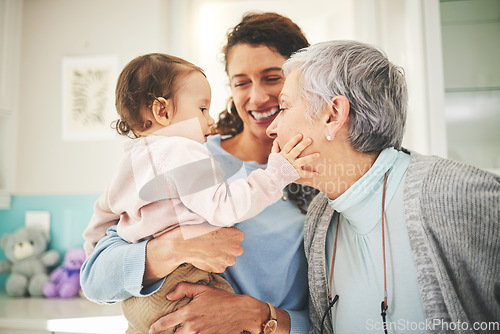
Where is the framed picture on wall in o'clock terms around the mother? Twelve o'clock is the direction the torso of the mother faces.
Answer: The framed picture on wall is roughly at 5 o'clock from the mother.

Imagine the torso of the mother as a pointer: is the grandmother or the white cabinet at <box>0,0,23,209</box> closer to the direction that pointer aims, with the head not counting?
the grandmother

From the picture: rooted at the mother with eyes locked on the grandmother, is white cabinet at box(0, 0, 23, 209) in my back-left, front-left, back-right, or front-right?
back-left

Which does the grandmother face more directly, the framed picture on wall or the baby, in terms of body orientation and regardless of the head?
the baby

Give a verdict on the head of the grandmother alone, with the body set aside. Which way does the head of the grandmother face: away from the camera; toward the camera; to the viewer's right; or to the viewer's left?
to the viewer's left

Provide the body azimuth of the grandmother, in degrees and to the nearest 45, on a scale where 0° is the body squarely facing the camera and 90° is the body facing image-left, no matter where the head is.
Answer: approximately 45°

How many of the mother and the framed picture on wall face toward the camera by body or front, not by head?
2

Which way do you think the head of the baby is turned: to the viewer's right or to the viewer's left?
to the viewer's right

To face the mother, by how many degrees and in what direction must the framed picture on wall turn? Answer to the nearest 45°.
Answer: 0° — it already faces them

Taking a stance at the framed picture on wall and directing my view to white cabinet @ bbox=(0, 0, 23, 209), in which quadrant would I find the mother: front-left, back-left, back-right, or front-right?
back-left

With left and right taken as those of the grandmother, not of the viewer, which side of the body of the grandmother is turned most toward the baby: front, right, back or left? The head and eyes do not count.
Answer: front

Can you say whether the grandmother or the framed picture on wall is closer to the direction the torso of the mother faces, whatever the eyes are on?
the grandmother

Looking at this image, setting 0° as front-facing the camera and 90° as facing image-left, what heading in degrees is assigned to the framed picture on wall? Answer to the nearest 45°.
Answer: approximately 0°

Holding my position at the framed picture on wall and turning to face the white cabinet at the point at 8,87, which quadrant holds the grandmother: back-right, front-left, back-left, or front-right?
back-left
